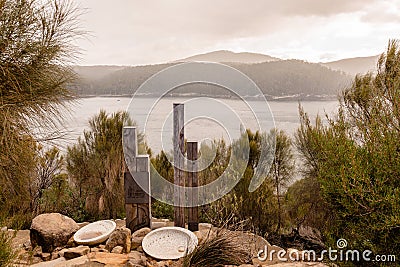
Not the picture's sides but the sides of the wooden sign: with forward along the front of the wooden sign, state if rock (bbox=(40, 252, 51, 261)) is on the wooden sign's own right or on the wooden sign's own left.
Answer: on the wooden sign's own right

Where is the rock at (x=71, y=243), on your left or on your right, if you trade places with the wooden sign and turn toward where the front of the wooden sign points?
on your right

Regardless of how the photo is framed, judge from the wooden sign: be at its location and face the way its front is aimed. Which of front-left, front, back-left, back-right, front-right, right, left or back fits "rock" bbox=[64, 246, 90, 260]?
front-right

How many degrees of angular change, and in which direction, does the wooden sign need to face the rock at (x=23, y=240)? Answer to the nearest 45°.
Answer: approximately 90° to its right

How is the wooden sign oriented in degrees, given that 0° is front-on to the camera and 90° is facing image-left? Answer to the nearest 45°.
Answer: approximately 0°

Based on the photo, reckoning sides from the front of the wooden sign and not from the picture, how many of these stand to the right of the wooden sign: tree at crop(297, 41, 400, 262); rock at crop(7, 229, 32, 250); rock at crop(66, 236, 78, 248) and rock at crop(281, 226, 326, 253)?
2

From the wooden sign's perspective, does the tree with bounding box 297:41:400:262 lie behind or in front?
in front

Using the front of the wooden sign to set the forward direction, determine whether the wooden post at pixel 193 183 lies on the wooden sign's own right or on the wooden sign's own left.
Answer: on the wooden sign's own left

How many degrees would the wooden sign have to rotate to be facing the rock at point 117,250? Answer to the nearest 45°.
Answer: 0° — it already faces it

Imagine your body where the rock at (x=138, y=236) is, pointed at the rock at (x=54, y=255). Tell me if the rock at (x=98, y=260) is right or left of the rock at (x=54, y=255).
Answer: left

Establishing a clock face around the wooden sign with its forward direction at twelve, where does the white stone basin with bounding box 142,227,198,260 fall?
The white stone basin is roughly at 11 o'clock from the wooden sign.

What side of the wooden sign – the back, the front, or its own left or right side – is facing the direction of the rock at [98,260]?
front
